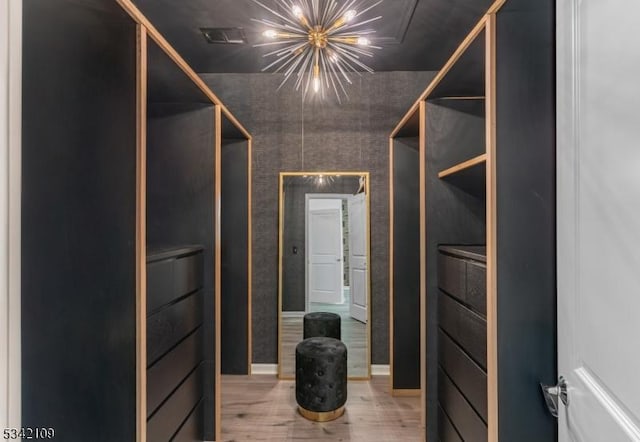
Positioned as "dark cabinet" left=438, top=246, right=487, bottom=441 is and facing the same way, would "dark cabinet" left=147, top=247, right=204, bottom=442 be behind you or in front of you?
in front

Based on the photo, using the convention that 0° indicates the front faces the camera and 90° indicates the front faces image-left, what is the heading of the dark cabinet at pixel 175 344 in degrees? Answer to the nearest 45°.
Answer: approximately 270°

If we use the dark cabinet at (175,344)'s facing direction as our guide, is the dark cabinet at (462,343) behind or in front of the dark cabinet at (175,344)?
in front

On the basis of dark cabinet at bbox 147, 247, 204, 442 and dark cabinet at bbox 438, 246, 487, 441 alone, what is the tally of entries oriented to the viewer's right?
1

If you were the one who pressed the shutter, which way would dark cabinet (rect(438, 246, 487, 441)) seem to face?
facing to the left of the viewer

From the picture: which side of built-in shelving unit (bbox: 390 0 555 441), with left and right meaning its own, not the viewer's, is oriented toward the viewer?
left

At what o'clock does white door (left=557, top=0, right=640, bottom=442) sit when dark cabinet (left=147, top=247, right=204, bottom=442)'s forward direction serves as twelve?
The white door is roughly at 2 o'clock from the dark cabinet.

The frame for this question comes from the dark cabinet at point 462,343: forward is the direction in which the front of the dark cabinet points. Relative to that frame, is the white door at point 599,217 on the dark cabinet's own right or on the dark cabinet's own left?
on the dark cabinet's own left

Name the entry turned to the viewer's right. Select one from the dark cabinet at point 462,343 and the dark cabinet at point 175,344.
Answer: the dark cabinet at point 175,344
